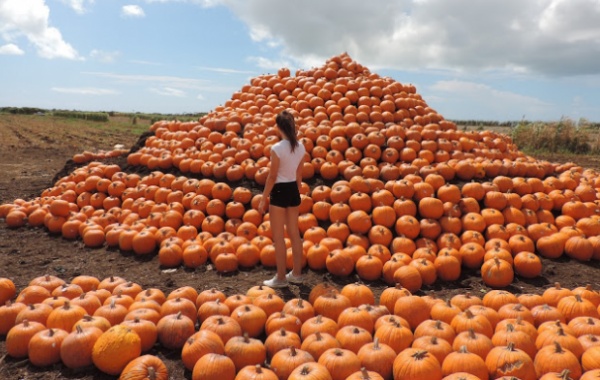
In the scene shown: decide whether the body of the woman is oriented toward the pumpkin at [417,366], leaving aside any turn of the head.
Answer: no

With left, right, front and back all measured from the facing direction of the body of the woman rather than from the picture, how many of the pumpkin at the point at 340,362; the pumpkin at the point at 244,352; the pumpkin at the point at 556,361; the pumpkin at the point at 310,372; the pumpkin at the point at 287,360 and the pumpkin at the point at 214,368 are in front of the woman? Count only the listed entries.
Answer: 0

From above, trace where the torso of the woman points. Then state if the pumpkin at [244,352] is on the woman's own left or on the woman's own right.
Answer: on the woman's own left

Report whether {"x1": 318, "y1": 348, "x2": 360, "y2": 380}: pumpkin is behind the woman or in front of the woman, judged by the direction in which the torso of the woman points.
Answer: behind

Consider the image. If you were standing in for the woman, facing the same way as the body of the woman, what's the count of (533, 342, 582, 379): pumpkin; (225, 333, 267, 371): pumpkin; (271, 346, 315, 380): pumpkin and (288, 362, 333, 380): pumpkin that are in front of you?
0

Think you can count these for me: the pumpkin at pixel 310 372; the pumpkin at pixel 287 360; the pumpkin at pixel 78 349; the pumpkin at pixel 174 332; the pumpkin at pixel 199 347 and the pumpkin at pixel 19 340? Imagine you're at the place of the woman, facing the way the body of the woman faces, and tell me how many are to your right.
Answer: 0

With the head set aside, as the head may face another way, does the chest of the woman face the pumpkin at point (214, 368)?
no

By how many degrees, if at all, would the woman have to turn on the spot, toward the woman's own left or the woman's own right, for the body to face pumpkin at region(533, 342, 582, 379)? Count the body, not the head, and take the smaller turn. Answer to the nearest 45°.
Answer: approximately 180°

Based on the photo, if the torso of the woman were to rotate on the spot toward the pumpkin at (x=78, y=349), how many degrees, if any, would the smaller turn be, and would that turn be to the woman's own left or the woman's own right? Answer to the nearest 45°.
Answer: approximately 90° to the woman's own left

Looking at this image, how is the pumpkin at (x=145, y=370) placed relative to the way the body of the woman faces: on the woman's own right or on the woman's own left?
on the woman's own left

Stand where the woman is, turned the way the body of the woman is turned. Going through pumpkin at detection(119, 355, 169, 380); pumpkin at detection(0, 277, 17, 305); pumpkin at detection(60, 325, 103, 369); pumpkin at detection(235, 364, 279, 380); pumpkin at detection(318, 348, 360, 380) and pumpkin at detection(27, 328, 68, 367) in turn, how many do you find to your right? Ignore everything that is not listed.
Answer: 0

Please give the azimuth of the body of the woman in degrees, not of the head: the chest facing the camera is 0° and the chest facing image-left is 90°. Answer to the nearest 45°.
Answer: approximately 135°

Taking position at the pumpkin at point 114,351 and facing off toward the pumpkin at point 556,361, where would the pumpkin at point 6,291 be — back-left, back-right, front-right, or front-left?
back-left

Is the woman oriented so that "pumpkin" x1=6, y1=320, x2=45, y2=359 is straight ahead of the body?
no

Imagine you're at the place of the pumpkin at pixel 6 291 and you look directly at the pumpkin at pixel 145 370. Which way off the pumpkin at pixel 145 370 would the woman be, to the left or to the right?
left
